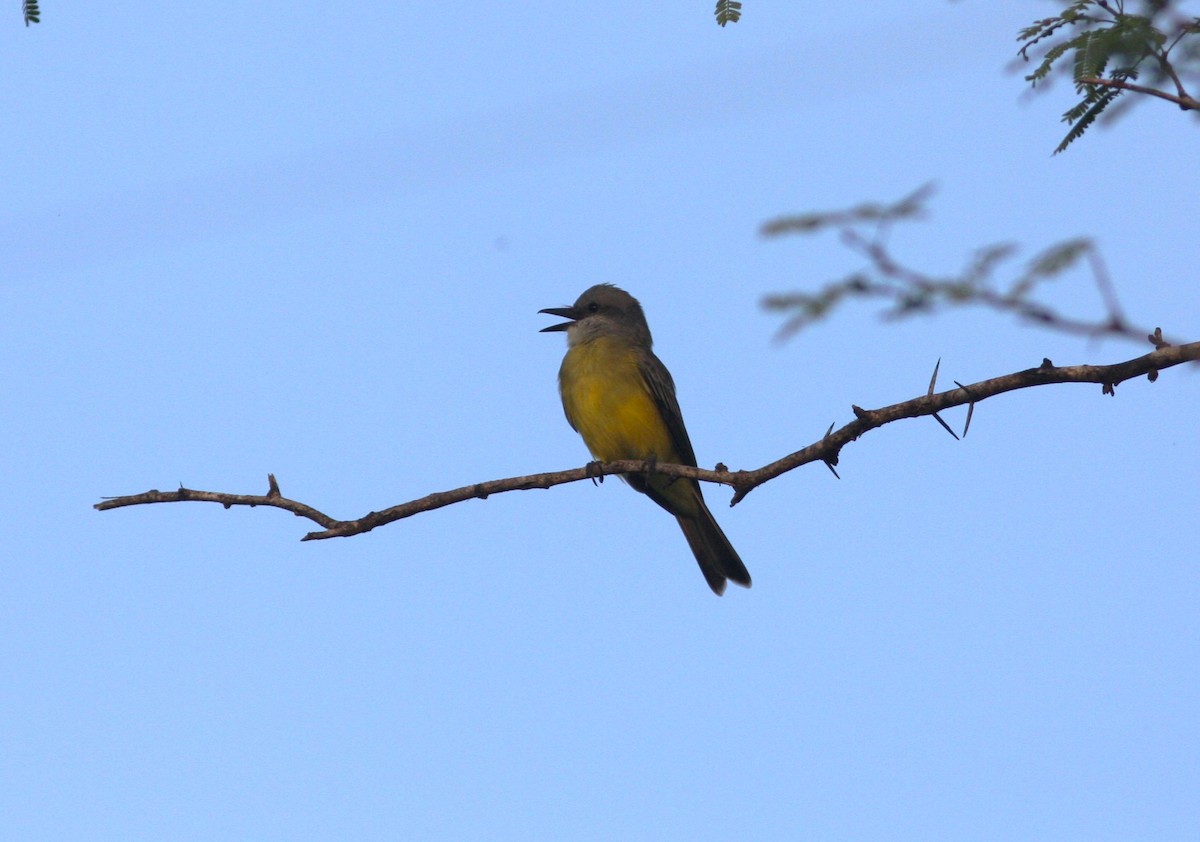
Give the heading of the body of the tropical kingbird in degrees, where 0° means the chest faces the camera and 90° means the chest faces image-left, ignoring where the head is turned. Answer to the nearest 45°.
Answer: approximately 45°
